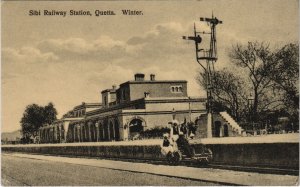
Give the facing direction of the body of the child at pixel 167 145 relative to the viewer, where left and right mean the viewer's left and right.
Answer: facing the viewer and to the left of the viewer

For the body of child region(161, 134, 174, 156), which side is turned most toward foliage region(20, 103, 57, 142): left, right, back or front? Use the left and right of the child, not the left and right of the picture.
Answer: right

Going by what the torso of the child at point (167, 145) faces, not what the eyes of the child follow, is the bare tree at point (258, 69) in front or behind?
behind
